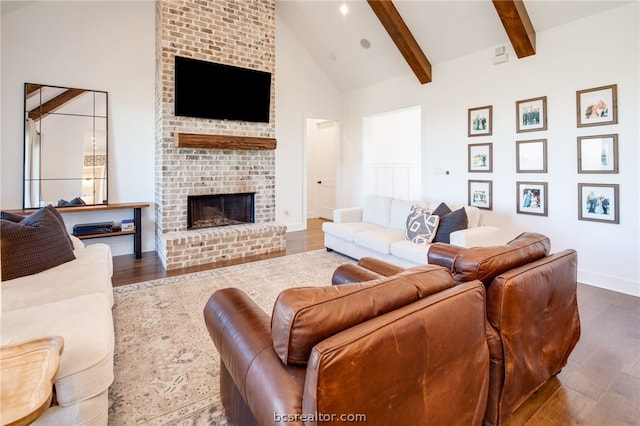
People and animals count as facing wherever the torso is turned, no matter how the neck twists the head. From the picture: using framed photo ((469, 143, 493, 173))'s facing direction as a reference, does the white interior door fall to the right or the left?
on its right

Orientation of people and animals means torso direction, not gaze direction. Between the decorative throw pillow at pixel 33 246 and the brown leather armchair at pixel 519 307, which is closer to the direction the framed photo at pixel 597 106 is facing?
the decorative throw pillow

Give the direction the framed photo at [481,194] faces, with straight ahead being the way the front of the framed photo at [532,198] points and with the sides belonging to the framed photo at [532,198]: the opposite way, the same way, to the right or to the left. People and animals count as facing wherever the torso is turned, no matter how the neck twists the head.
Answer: the same way

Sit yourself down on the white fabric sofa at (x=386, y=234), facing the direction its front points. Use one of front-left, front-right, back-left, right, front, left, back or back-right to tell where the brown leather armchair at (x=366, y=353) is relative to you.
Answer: front-left

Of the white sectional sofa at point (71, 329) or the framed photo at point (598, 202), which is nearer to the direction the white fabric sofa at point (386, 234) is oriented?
the white sectional sofa

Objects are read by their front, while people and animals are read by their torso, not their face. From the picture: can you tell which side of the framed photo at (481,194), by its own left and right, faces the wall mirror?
front

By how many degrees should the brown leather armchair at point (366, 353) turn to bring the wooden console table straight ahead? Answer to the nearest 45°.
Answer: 0° — it already faces it

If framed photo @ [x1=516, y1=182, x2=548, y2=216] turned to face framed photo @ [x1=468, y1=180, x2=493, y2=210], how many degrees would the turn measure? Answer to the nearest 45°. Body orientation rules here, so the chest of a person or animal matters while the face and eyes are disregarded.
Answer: approximately 90° to its right

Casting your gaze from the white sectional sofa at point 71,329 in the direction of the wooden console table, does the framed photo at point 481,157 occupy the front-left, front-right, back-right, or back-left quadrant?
front-right

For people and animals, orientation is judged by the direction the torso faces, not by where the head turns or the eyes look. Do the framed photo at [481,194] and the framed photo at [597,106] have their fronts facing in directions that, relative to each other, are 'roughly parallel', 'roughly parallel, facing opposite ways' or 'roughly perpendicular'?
roughly parallel

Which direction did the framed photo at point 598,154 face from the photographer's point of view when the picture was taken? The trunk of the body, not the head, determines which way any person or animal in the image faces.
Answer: facing the viewer
